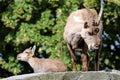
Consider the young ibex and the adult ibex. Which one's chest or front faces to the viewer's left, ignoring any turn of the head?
the young ibex

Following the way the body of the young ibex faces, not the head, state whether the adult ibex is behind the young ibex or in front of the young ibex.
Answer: behind

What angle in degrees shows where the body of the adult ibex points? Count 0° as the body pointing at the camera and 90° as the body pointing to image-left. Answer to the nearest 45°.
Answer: approximately 315°

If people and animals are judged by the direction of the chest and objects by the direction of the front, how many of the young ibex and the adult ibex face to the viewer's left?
1

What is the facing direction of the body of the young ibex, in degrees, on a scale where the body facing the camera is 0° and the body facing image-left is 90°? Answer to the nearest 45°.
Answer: approximately 90°
